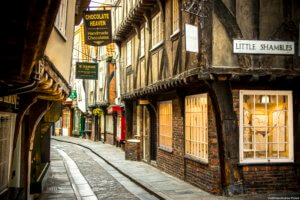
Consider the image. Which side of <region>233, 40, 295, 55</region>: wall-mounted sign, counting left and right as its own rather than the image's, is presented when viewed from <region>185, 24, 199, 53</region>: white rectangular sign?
right

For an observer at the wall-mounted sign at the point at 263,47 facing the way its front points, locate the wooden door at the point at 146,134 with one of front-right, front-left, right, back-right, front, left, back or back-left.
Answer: back-right

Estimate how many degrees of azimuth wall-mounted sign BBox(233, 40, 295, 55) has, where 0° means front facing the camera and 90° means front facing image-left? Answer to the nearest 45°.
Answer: approximately 0°

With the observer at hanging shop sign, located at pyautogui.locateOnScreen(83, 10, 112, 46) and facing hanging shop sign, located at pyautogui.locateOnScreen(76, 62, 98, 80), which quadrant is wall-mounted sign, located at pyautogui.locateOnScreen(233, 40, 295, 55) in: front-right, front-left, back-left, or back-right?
back-right

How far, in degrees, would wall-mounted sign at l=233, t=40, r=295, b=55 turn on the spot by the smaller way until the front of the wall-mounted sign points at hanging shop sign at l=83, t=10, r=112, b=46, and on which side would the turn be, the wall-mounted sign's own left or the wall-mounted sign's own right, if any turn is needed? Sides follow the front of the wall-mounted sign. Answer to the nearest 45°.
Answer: approximately 90° to the wall-mounted sign's own right

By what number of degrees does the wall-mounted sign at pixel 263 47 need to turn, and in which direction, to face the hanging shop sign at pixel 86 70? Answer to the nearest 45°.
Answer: approximately 135° to its right
